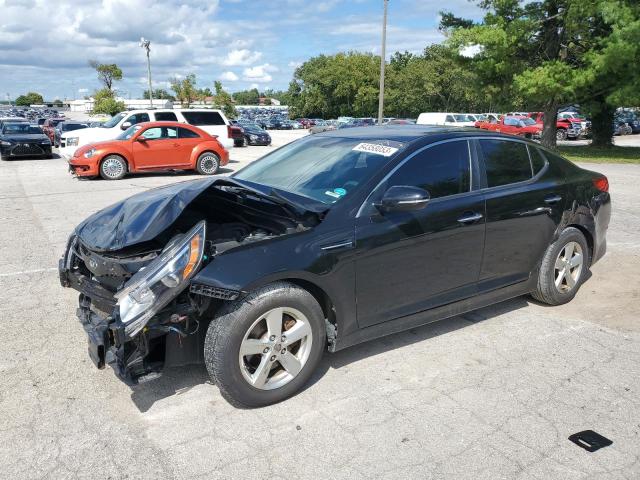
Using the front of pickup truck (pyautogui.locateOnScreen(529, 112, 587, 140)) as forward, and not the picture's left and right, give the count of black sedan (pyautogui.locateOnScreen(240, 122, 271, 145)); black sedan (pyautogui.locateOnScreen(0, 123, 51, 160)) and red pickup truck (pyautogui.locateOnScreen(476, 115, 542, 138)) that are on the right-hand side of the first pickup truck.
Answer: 3

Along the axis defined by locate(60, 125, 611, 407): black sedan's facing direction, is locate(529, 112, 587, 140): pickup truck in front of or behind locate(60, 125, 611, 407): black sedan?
behind

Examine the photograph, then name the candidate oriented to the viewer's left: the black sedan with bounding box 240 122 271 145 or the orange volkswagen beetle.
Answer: the orange volkswagen beetle

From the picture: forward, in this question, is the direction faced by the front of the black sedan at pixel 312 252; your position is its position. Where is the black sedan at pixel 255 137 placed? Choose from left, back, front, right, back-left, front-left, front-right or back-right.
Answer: back-right

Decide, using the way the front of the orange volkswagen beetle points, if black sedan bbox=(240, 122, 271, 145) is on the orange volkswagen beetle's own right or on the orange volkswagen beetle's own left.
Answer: on the orange volkswagen beetle's own right

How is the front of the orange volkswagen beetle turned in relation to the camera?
facing to the left of the viewer

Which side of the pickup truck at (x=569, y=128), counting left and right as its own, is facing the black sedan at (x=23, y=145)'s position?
right

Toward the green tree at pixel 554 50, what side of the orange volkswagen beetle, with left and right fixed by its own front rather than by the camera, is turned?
back
